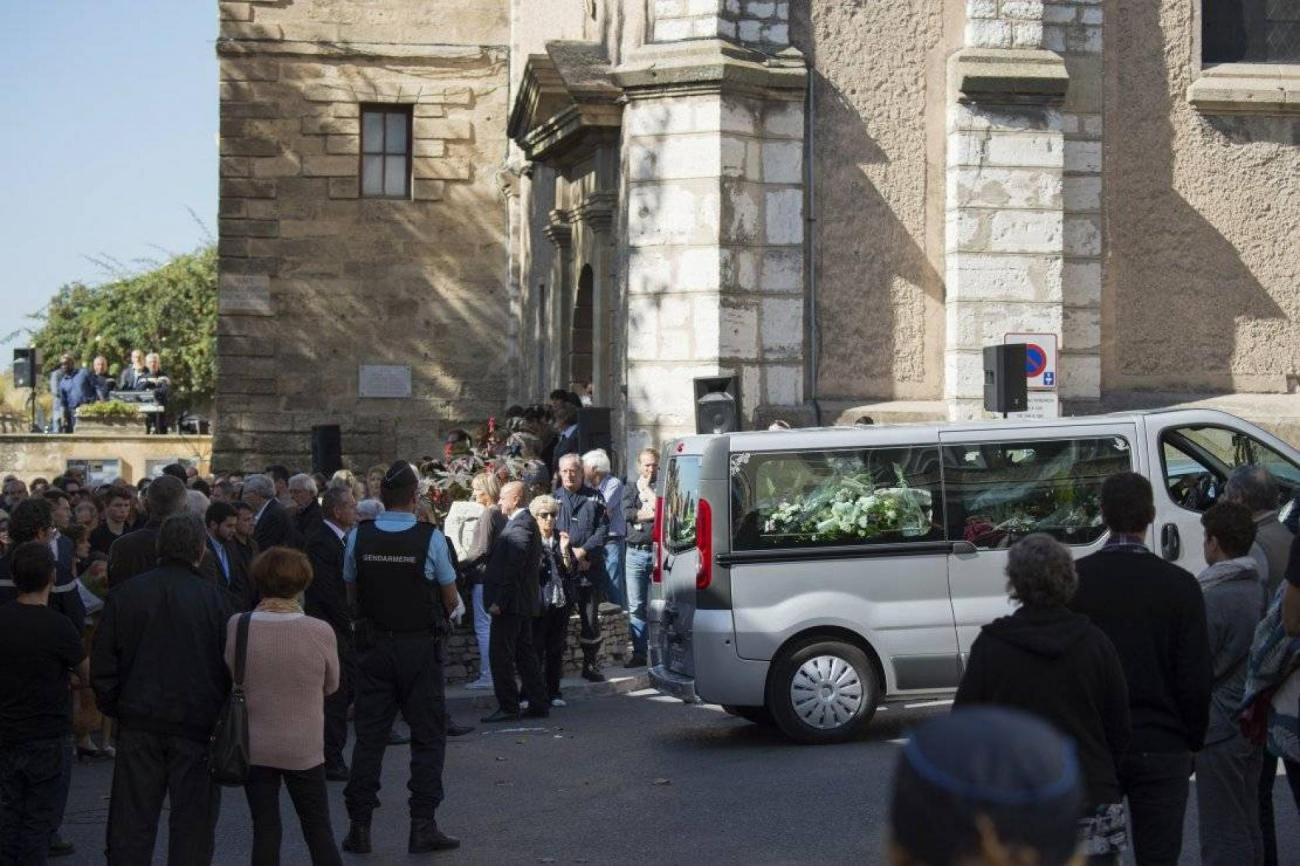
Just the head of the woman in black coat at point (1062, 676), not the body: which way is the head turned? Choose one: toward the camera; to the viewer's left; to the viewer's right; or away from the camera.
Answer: away from the camera

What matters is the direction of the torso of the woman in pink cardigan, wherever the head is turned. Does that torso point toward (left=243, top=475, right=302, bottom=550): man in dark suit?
yes

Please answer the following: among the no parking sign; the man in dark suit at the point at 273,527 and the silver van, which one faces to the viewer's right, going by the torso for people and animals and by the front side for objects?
the silver van

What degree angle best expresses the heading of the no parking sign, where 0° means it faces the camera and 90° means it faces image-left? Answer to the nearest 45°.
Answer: approximately 0°

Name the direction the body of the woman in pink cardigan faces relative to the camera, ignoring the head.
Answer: away from the camera

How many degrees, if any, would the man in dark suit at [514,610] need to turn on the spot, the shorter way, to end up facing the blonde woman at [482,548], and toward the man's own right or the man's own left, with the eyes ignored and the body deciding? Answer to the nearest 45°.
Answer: approximately 90° to the man's own right

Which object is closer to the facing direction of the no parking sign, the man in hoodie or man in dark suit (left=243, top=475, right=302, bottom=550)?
the man in hoodie

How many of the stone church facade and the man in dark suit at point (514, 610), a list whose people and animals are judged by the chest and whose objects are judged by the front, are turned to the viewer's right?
0

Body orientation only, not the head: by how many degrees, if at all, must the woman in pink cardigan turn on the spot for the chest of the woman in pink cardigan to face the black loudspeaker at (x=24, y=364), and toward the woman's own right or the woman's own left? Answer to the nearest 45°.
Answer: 0° — they already face it

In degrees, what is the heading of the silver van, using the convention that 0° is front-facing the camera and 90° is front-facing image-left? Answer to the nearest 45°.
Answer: approximately 270°

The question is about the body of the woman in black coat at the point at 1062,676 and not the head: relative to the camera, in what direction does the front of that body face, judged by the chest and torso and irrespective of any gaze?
away from the camera

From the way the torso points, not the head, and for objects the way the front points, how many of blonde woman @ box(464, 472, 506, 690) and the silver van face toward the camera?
0

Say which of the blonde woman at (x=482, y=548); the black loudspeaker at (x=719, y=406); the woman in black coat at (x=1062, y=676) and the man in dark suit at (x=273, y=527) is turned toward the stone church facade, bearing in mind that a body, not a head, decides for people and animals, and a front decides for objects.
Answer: the woman in black coat
